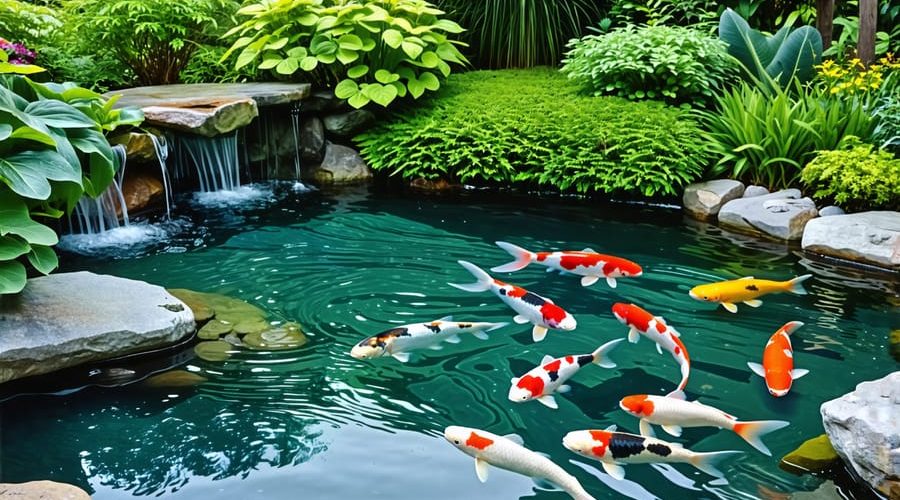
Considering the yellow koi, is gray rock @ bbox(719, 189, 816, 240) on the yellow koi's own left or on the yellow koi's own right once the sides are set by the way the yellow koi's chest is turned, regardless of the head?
on the yellow koi's own right

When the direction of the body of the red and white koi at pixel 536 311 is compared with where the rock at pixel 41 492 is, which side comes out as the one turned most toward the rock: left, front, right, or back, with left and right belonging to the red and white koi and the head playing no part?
right

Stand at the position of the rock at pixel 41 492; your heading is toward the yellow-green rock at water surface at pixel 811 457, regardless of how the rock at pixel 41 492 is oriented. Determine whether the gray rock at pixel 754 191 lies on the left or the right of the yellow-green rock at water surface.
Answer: left

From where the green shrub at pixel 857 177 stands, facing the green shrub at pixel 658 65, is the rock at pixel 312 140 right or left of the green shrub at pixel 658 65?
left

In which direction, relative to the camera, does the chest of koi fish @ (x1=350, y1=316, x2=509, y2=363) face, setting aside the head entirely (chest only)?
to the viewer's left

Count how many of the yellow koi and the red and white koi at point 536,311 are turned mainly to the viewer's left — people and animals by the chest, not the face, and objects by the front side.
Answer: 1

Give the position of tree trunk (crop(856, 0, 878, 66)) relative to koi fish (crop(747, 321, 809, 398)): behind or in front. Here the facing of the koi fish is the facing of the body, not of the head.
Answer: behind

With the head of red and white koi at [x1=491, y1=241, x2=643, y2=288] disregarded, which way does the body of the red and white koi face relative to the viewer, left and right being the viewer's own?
facing to the right of the viewer

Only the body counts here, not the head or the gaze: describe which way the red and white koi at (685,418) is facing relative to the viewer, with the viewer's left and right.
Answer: facing to the left of the viewer

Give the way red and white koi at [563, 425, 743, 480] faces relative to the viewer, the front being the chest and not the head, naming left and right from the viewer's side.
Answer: facing to the left of the viewer

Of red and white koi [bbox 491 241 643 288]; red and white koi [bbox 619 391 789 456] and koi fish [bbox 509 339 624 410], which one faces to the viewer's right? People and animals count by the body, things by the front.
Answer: red and white koi [bbox 491 241 643 288]
